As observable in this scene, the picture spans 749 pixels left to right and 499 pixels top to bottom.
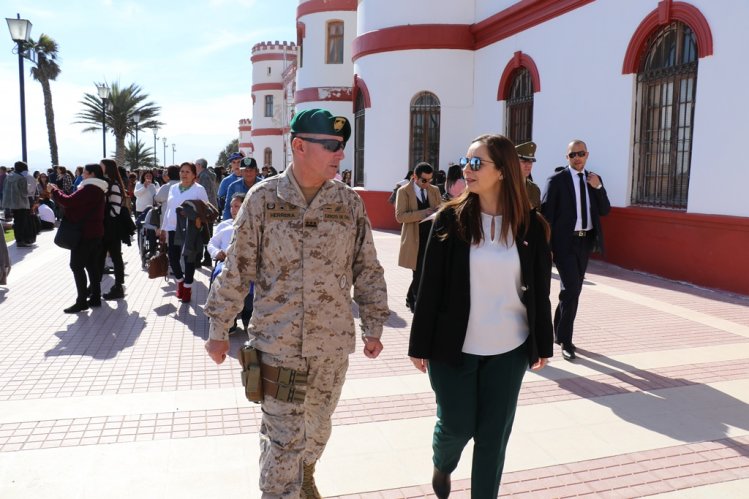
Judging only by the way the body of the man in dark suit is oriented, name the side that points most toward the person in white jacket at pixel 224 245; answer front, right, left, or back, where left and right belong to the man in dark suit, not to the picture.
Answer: right

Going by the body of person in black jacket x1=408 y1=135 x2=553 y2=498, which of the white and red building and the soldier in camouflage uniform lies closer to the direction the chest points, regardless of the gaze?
the soldier in camouflage uniform

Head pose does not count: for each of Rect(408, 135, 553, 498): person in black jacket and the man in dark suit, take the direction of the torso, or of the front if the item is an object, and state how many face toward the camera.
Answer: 2

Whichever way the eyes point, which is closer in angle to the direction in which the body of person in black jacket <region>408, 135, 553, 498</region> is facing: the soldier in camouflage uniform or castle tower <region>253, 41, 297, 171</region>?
the soldier in camouflage uniform

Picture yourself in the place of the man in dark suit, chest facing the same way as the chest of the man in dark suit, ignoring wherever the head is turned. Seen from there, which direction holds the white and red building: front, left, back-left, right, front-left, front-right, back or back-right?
back

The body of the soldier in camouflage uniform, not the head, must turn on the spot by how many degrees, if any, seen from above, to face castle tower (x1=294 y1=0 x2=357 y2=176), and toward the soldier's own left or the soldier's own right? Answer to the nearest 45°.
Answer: approximately 180°

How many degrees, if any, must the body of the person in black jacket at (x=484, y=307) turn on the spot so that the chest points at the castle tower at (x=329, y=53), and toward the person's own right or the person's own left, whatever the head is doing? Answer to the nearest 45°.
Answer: approximately 180°

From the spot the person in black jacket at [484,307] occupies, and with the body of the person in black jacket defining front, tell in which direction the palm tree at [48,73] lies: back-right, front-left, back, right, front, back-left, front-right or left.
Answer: back-right

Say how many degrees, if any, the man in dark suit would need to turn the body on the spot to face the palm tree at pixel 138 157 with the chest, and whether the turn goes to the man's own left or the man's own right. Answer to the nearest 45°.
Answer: approximately 135° to the man's own right

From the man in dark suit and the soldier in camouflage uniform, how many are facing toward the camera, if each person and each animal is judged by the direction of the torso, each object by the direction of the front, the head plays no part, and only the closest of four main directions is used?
2

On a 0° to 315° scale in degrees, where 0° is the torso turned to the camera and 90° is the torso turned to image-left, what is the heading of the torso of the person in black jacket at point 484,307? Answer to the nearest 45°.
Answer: approximately 0°

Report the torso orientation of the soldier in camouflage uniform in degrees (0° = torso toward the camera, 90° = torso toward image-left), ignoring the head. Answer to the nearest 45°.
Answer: approximately 0°

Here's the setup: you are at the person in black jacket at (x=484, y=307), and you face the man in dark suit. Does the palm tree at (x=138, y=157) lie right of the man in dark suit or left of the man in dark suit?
left
